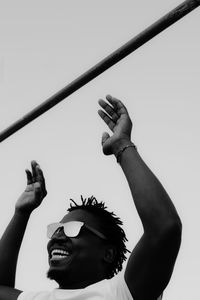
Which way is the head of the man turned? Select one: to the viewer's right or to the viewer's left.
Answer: to the viewer's left

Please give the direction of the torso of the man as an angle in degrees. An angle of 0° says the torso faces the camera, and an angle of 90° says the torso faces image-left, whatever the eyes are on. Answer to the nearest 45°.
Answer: approximately 45°
